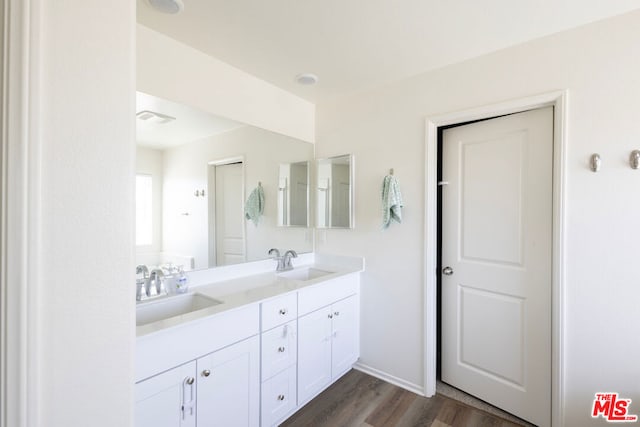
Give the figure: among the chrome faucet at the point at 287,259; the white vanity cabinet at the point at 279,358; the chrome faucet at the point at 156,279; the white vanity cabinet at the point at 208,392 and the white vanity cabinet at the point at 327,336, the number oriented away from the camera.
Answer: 0

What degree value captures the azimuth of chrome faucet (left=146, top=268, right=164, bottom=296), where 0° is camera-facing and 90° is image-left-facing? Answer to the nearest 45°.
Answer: approximately 315°

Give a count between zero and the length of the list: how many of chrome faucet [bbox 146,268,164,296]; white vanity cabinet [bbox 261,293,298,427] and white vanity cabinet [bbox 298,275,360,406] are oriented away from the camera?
0

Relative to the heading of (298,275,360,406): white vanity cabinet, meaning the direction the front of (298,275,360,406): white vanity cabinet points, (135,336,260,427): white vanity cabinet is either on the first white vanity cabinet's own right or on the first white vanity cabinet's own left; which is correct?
on the first white vanity cabinet's own right

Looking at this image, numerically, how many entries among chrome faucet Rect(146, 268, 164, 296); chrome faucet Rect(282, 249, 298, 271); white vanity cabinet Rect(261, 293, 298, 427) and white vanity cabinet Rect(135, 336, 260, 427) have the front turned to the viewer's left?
0

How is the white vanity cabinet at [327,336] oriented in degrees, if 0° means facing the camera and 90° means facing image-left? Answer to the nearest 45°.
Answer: approximately 315°

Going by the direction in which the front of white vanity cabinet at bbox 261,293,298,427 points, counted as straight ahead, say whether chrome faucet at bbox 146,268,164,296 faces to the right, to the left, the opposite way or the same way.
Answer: the same way

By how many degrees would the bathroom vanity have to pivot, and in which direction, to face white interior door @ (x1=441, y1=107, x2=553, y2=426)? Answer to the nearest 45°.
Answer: approximately 45° to its left

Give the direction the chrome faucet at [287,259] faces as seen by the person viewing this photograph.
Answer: facing the viewer and to the right of the viewer

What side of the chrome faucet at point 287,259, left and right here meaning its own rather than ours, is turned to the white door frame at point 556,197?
front

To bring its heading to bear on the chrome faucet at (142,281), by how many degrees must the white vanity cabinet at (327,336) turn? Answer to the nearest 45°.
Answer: approximately 90° to its right
